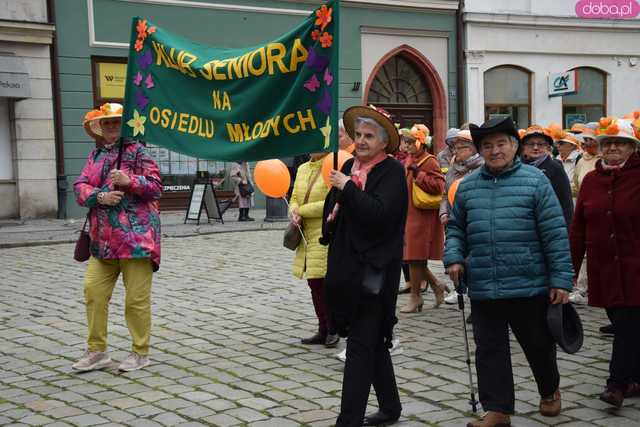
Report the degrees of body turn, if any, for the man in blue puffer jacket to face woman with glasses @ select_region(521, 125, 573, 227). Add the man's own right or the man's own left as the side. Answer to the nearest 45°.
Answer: approximately 135° to the man's own right

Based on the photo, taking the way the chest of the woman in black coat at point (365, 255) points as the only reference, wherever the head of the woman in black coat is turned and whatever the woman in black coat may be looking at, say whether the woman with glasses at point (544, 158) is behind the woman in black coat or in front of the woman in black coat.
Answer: behind

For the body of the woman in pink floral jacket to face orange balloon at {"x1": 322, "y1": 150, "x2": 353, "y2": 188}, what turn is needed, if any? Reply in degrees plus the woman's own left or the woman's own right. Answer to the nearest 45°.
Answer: approximately 135° to the woman's own left

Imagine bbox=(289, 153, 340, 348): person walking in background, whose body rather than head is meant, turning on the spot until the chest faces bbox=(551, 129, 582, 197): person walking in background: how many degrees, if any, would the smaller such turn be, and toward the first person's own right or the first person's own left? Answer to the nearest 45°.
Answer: approximately 180°

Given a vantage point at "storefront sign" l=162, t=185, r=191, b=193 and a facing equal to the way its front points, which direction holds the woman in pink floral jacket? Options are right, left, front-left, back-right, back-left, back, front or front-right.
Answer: front

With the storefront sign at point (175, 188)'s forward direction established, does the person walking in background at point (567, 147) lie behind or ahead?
ahead

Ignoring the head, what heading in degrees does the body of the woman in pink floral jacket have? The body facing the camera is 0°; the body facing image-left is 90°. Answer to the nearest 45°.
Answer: approximately 45°

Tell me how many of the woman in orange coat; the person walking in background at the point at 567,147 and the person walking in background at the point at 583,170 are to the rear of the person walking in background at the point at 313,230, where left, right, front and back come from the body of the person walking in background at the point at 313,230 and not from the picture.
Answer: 3

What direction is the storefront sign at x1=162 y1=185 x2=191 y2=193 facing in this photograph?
toward the camera

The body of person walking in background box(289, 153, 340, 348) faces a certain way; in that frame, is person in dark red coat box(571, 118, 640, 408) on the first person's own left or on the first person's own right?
on the first person's own left

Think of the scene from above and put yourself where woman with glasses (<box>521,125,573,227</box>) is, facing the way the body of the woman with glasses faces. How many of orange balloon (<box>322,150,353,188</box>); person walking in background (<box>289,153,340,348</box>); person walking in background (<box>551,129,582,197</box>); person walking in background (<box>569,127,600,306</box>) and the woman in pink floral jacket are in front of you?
3

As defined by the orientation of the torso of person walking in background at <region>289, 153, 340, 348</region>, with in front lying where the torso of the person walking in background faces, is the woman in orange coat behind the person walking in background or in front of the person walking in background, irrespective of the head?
behind

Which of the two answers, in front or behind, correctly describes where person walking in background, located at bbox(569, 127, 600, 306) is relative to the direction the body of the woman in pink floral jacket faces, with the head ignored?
behind

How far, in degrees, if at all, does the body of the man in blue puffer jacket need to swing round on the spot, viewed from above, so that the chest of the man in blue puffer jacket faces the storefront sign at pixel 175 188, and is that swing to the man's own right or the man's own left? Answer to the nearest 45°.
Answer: approximately 90° to the man's own right

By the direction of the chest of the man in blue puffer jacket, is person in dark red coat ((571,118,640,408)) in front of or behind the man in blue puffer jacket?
behind

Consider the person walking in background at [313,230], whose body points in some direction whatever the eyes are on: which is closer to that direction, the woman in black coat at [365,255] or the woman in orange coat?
the woman in black coat
